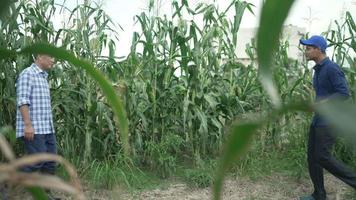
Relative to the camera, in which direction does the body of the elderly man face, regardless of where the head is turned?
to the viewer's right

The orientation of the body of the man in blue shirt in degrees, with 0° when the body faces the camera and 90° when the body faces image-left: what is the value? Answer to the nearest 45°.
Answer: approximately 90°

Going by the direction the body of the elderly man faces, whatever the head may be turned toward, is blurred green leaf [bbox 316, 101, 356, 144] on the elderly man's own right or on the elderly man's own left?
on the elderly man's own right

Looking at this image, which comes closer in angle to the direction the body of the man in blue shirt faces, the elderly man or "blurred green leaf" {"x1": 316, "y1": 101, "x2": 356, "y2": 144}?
the elderly man

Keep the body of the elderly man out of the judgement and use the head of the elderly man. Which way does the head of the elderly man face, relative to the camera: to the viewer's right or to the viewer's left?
to the viewer's right

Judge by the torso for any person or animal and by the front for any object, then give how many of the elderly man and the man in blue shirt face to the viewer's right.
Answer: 1

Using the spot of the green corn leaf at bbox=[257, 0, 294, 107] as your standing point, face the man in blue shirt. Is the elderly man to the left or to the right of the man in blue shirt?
left

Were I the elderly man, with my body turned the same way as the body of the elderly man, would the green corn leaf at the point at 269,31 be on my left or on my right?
on my right

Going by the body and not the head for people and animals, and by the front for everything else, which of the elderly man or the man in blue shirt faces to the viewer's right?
the elderly man

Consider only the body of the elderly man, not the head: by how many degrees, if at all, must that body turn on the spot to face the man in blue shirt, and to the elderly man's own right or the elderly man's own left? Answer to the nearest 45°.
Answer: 0° — they already face them

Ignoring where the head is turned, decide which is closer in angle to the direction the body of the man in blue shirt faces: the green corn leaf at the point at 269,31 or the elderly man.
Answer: the elderly man

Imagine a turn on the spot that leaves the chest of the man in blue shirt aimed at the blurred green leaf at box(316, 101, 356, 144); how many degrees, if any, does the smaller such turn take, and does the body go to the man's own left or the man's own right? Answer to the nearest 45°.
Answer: approximately 90° to the man's own left
